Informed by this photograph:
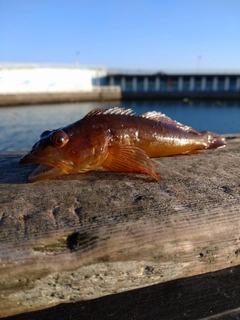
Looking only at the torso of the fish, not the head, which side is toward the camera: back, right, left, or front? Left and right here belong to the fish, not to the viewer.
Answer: left

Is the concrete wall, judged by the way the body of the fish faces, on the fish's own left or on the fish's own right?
on the fish's own right

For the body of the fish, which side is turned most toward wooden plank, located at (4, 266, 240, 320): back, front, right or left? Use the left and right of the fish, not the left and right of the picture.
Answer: left
